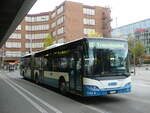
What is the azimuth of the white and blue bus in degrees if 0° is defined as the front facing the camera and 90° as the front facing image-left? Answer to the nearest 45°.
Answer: approximately 315°
